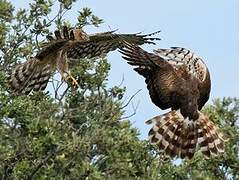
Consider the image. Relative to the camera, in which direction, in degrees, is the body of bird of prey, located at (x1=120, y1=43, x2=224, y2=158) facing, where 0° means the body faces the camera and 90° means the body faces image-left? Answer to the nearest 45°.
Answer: approximately 180°

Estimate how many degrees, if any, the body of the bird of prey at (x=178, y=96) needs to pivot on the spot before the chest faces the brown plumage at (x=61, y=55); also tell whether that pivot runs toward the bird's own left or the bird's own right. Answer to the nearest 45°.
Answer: approximately 90° to the bird's own left
